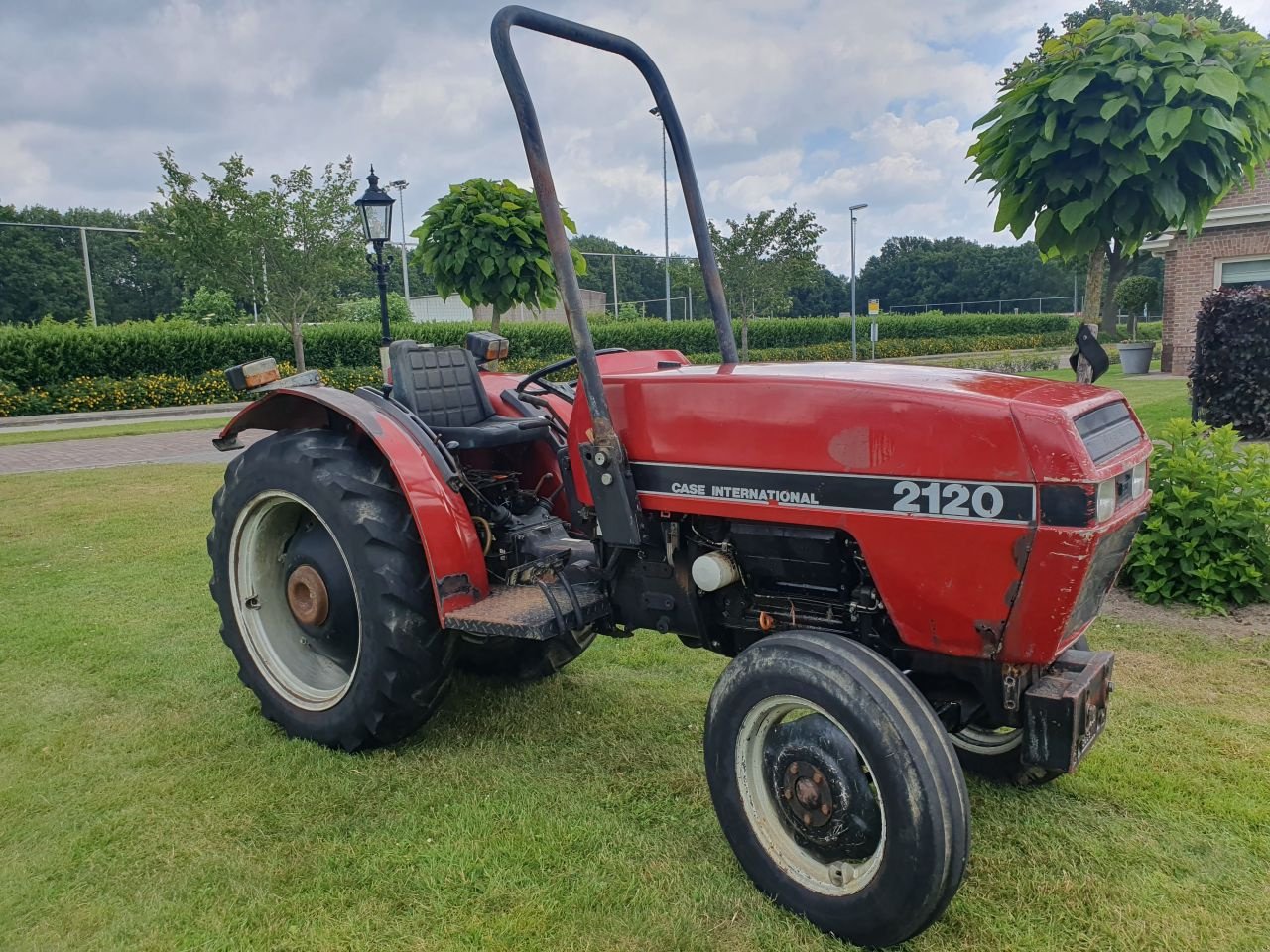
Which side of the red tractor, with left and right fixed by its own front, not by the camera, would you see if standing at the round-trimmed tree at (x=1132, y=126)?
left

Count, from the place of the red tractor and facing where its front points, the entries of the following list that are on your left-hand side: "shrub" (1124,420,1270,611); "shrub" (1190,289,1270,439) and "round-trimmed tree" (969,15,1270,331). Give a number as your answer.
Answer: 3

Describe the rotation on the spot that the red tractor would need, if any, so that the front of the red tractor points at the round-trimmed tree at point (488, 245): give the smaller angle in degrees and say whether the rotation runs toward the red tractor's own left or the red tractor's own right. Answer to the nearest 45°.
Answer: approximately 135° to the red tractor's own left

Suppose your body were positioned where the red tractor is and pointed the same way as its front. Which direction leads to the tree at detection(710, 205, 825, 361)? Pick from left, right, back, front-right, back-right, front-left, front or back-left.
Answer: back-left

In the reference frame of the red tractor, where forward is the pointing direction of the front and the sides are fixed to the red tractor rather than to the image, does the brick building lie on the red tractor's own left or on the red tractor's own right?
on the red tractor's own left

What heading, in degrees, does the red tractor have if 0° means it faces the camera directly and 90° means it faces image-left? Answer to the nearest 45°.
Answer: approximately 315°

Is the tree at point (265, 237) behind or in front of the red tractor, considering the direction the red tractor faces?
behind

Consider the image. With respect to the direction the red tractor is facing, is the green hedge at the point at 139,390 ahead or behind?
behind

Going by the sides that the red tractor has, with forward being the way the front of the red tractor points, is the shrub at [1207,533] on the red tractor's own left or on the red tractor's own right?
on the red tractor's own left
